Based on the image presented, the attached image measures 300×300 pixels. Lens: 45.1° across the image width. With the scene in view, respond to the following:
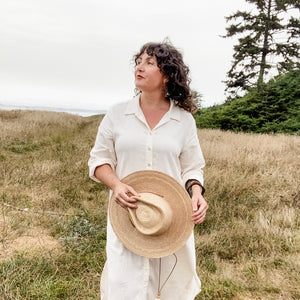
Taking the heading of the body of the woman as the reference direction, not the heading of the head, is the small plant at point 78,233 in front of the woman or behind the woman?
behind

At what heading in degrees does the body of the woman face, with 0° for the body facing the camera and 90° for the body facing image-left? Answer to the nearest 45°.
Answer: approximately 0°
